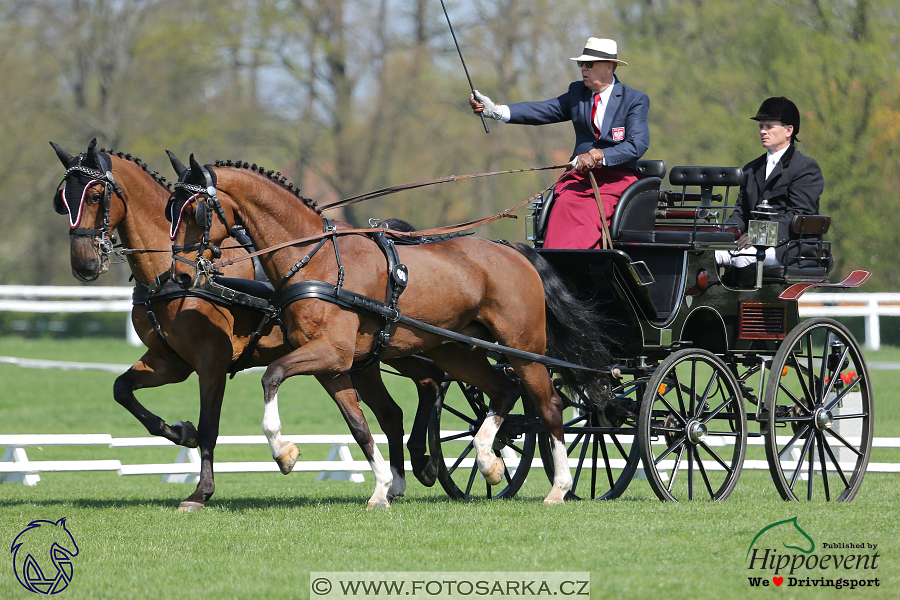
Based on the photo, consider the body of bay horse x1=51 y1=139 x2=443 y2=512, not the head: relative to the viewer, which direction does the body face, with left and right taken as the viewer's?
facing the viewer and to the left of the viewer

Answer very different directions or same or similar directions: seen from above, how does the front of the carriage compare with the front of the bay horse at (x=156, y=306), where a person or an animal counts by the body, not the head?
same or similar directions

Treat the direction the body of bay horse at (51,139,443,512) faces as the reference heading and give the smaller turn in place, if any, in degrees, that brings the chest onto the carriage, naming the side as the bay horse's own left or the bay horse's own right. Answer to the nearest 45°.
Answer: approximately 135° to the bay horse's own left

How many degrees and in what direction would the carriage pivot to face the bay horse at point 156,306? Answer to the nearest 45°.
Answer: approximately 45° to its right

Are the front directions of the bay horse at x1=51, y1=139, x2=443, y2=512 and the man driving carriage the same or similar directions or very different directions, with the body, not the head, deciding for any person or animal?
same or similar directions

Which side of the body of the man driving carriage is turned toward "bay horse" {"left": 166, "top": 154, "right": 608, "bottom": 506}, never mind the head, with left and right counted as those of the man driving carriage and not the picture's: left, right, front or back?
front

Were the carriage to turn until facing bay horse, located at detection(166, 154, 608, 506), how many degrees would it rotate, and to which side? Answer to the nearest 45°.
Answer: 0° — it already faces it

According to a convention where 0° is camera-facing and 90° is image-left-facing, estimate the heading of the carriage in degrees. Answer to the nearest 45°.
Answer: approximately 45°

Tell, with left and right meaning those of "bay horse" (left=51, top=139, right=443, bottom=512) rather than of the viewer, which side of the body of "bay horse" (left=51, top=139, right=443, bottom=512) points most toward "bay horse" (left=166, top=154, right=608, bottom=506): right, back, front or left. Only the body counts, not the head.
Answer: left
